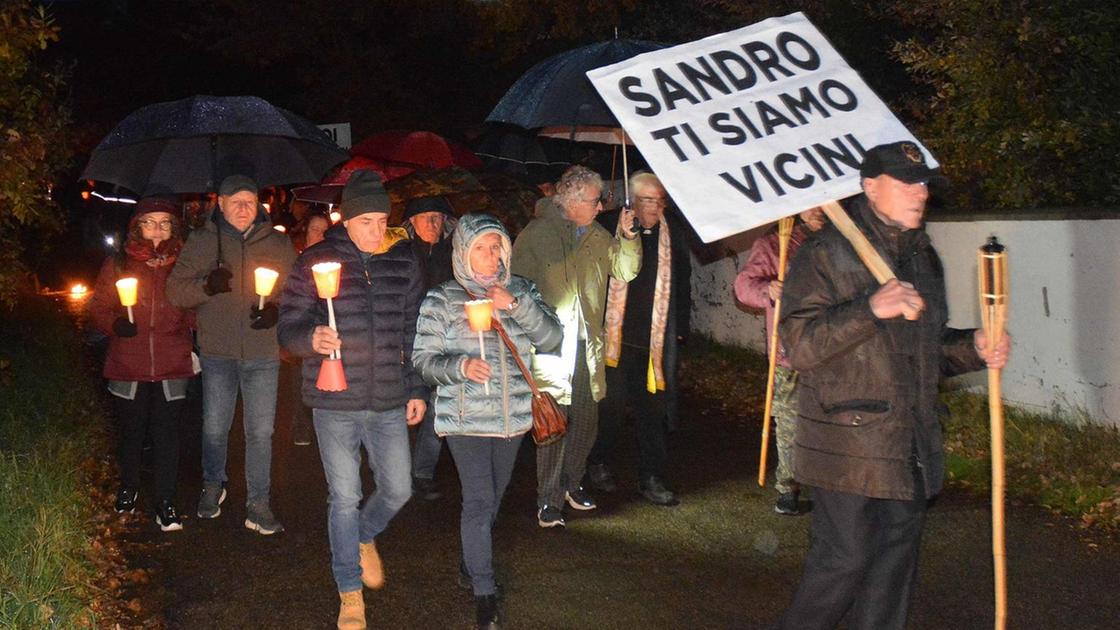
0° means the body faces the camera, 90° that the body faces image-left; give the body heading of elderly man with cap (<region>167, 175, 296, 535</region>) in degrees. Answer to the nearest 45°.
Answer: approximately 0°

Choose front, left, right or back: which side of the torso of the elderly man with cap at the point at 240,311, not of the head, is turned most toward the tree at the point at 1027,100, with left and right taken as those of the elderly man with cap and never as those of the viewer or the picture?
left

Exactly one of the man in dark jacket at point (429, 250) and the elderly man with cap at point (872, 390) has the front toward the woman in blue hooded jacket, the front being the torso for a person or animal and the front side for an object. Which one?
the man in dark jacket

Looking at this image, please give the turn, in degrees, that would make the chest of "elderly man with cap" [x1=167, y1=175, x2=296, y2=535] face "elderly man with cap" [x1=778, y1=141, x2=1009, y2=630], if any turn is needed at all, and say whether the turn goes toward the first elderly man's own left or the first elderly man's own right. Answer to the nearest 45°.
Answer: approximately 45° to the first elderly man's own left

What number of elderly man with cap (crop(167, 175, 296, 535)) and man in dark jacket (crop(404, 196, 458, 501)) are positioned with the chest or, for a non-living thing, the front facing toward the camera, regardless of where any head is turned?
2

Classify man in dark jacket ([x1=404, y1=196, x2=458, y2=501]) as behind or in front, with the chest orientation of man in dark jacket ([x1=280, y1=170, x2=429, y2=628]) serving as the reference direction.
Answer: behind
